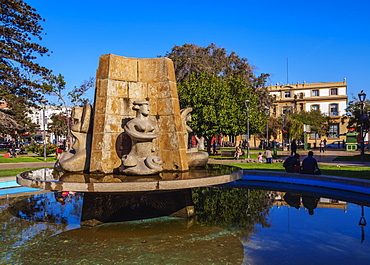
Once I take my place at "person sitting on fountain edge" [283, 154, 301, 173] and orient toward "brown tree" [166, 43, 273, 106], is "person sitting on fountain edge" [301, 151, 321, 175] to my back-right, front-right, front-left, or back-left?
back-right

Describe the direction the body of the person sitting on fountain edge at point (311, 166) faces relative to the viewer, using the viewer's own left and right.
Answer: facing away from the viewer

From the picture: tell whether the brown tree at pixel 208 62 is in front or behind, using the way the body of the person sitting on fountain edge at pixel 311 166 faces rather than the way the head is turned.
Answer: in front

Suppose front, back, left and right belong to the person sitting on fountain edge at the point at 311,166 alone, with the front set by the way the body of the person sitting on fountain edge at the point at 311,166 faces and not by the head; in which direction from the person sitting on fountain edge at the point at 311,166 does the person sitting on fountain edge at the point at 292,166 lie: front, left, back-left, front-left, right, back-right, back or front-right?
front-left

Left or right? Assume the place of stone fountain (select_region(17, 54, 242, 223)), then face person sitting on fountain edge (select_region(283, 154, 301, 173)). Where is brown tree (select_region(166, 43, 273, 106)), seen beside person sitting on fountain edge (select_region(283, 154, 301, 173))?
left

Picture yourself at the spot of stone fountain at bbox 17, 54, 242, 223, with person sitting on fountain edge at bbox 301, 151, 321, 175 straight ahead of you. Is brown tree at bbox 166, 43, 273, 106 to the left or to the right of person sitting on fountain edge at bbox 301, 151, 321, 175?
left

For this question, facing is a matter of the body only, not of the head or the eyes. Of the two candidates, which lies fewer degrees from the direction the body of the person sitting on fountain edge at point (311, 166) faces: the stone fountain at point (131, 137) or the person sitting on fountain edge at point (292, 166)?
the person sitting on fountain edge at point (292, 166)

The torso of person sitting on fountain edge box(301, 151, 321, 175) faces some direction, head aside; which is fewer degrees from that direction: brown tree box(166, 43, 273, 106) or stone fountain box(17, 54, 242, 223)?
the brown tree

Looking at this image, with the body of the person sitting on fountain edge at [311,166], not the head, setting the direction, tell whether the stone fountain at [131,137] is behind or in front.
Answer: behind
